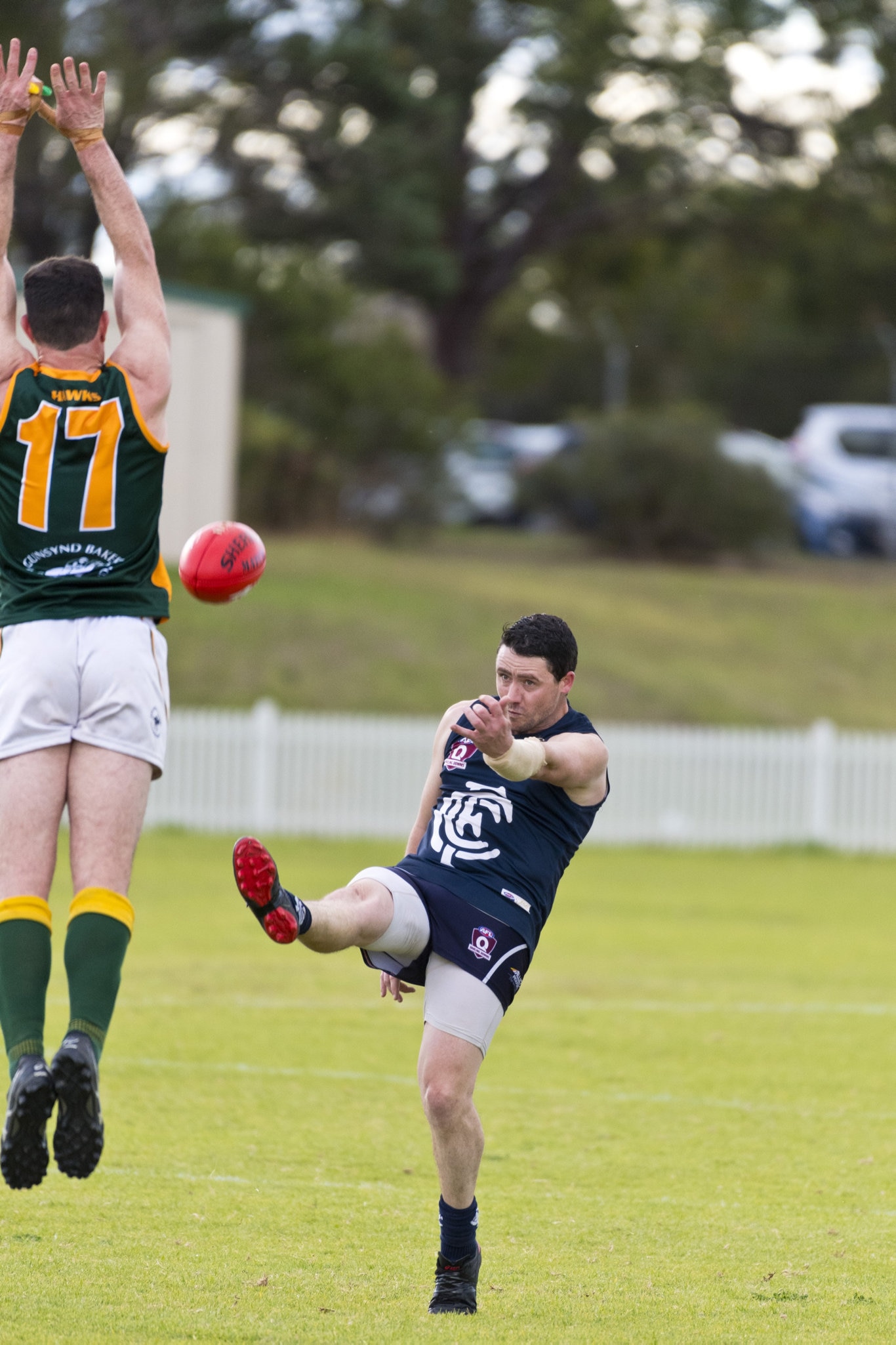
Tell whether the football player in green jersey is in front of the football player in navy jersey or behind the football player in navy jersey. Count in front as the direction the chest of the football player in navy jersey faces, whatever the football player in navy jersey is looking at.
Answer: in front

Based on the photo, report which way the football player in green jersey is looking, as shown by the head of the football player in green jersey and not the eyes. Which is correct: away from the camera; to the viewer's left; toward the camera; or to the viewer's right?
away from the camera

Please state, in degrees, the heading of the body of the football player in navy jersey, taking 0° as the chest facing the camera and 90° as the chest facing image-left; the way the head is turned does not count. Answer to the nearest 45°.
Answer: approximately 45°

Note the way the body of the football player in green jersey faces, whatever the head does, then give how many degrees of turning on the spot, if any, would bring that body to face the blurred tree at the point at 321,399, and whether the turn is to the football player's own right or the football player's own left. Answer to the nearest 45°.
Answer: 0° — they already face it

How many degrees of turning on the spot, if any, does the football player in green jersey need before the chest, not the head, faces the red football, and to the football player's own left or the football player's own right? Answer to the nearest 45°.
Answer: approximately 45° to the football player's own right

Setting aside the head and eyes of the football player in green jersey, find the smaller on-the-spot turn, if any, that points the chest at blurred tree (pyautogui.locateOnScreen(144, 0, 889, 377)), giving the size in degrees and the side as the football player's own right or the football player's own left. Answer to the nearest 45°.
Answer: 0° — they already face it

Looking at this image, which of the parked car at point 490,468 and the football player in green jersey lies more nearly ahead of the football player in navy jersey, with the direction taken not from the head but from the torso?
the football player in green jersey

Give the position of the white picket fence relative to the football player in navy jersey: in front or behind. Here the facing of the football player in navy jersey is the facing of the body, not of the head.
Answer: behind

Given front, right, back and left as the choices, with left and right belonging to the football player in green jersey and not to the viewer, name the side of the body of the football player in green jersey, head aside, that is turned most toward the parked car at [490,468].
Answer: front

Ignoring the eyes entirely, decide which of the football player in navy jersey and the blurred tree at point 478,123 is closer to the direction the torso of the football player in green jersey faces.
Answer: the blurred tree

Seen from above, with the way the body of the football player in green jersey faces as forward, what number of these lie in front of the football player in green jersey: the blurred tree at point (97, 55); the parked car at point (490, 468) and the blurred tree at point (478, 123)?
3

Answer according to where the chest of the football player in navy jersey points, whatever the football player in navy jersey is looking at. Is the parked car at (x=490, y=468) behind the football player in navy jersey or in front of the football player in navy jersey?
behind

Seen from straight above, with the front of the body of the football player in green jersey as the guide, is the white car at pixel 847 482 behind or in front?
in front

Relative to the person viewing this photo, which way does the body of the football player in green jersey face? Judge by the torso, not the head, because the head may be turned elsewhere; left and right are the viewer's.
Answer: facing away from the viewer

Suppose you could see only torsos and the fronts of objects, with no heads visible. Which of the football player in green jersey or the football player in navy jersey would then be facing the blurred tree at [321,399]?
the football player in green jersey

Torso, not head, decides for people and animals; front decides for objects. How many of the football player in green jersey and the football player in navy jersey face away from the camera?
1

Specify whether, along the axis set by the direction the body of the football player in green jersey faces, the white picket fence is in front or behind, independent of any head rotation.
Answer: in front

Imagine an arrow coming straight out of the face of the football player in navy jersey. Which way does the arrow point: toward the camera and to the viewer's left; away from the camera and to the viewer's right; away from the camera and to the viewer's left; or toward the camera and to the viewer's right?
toward the camera and to the viewer's left
